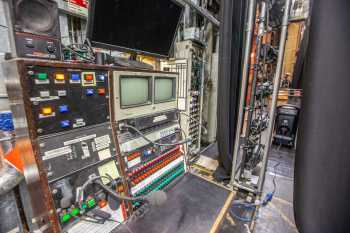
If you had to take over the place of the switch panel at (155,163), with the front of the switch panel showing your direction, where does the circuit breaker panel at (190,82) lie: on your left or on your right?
on your left

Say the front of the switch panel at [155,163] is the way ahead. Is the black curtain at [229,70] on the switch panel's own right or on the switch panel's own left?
on the switch panel's own left

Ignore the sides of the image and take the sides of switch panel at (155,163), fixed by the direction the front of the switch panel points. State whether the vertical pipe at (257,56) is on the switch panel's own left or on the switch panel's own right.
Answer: on the switch panel's own left

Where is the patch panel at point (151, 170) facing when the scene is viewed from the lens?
facing the viewer and to the right of the viewer

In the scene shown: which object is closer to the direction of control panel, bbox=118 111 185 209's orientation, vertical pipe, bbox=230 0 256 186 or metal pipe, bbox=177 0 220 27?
the vertical pipe

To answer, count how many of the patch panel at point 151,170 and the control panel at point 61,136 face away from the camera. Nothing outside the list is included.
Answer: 0

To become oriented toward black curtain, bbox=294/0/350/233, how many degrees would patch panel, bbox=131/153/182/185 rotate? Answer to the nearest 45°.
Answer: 0° — it already faces it

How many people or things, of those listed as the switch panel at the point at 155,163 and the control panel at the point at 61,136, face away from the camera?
0
